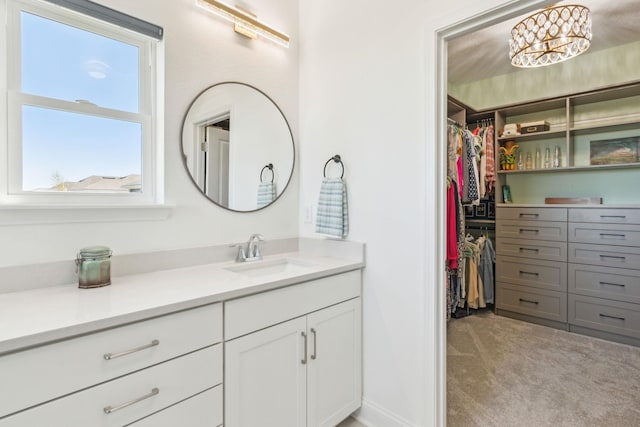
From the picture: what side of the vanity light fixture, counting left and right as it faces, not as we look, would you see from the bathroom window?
right

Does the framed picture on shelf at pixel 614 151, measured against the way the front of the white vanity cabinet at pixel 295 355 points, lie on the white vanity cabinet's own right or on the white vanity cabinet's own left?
on the white vanity cabinet's own left

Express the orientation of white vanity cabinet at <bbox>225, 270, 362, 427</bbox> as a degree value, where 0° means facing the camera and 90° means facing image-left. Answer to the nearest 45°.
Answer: approximately 315°

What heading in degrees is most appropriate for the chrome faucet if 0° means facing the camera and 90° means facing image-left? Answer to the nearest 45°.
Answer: approximately 315°
